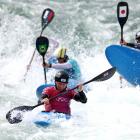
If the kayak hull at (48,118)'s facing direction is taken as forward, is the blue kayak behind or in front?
behind

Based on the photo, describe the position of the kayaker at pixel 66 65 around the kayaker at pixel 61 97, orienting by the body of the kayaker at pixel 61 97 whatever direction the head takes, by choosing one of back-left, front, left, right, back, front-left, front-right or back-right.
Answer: back

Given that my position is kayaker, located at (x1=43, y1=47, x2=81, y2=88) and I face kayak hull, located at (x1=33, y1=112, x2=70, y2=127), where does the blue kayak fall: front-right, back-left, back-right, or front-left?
back-left

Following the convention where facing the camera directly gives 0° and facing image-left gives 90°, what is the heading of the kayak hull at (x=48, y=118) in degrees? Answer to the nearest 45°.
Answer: approximately 45°

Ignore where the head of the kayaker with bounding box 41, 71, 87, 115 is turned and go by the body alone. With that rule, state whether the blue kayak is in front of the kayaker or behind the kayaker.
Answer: behind

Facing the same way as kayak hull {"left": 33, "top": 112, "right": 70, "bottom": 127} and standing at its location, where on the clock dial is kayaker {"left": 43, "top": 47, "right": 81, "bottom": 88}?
The kayaker is roughly at 5 o'clock from the kayak hull.

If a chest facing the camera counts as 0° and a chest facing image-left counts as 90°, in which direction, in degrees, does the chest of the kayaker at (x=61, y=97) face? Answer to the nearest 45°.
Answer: approximately 0°
